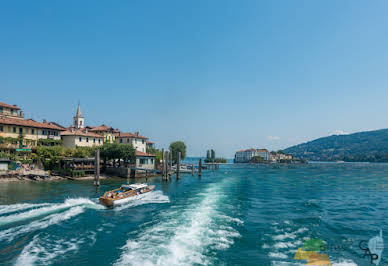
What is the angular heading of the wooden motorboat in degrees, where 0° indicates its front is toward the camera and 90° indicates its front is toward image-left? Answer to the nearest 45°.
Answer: approximately 225°
